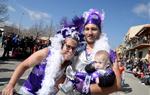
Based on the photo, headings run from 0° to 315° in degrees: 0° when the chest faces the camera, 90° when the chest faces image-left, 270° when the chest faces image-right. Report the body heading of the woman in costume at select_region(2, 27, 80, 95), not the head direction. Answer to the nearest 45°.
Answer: approximately 315°

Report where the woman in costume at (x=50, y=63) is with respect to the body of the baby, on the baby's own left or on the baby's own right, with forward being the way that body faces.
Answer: on the baby's own right

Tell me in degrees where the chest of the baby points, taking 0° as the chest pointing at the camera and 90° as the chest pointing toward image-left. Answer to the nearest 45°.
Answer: approximately 45°

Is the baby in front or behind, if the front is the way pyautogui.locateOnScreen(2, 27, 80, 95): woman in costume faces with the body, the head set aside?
in front
